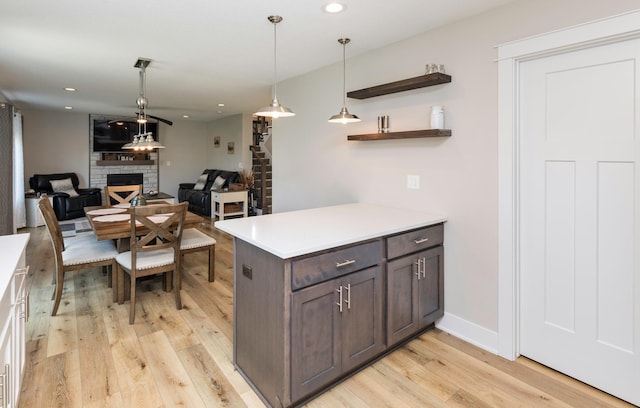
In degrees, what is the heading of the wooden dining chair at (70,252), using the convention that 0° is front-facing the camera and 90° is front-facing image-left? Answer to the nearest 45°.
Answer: approximately 270°

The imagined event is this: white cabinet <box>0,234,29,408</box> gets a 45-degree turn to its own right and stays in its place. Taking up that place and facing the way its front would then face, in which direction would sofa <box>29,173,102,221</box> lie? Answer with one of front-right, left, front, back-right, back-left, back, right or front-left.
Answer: back-left

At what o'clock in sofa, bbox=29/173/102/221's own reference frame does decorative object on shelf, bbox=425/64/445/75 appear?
The decorative object on shelf is roughly at 1 o'clock from the sofa.

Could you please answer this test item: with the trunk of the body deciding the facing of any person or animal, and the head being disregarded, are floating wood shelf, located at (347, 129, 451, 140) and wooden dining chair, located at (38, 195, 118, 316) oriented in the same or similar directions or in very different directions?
very different directions

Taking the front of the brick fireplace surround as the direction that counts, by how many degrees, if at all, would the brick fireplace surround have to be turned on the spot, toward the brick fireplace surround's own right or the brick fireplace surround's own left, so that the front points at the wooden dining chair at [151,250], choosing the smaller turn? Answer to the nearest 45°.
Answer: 0° — it already faces it

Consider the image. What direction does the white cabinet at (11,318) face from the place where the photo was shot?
facing to the right of the viewer

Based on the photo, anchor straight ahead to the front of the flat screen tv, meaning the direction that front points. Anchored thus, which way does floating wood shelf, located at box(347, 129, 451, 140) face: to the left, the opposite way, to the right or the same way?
to the right

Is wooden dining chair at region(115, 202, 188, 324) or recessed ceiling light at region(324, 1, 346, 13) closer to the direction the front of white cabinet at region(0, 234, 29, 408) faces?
the recessed ceiling light

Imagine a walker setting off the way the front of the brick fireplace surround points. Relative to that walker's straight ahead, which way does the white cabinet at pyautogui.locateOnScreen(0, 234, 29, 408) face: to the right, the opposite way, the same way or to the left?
to the left
